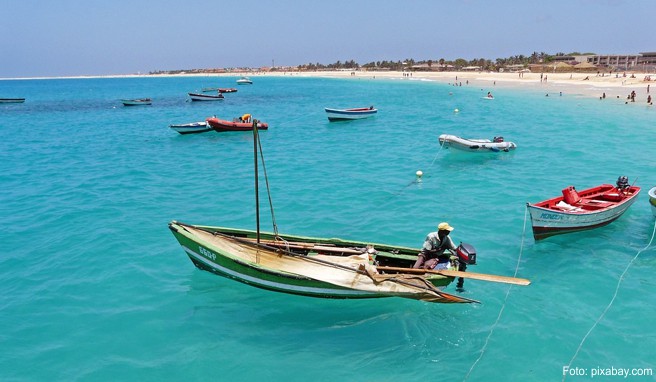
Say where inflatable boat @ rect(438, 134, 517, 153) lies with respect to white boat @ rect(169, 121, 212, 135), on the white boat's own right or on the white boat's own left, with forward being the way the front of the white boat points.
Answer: on the white boat's own left

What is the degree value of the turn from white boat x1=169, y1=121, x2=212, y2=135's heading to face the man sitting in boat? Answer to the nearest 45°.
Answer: approximately 90° to its left

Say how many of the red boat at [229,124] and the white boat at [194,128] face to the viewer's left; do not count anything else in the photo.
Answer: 2

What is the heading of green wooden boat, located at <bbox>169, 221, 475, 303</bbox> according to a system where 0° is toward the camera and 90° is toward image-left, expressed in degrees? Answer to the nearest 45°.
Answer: approximately 90°

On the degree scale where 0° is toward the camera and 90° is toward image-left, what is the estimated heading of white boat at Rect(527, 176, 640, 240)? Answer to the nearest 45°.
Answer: approximately 45°

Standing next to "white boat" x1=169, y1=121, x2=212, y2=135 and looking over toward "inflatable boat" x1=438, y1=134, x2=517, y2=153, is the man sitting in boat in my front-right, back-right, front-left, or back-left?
front-right

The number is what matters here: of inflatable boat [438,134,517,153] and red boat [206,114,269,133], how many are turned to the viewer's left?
2

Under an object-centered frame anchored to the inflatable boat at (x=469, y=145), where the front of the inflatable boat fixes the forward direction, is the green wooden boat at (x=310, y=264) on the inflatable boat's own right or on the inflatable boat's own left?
on the inflatable boat's own left

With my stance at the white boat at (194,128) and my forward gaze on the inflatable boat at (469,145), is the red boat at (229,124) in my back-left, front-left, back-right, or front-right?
front-left

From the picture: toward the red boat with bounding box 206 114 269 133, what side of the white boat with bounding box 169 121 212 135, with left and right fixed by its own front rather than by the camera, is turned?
back

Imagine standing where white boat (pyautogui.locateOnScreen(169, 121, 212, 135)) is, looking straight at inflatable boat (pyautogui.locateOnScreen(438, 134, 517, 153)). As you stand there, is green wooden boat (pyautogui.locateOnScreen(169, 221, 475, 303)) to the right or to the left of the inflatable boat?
right

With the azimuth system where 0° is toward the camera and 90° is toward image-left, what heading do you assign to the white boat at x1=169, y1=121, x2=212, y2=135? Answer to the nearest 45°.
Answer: approximately 90°

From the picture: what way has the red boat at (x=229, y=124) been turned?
to the viewer's left

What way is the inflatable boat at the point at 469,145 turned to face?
to the viewer's left

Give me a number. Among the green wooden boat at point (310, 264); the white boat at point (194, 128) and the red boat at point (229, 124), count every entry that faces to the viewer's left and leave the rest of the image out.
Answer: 3
